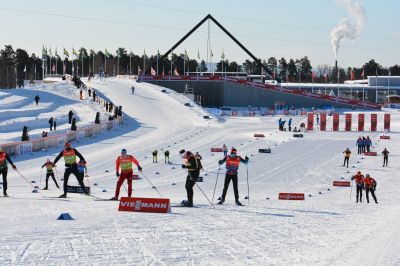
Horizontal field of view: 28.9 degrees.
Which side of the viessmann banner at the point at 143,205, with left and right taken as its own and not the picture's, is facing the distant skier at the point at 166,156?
back

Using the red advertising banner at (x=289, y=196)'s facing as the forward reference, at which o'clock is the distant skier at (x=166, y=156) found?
The distant skier is roughly at 5 o'clock from the red advertising banner.

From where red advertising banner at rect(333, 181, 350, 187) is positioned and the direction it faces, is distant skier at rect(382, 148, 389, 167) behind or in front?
behind

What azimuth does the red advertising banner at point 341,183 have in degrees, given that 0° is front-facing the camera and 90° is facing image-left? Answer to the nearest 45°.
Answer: approximately 0°

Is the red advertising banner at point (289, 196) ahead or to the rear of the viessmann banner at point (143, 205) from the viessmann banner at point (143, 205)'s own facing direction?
to the rear

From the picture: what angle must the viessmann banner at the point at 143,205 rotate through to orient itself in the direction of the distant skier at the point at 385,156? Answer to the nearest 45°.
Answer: approximately 135° to its left
